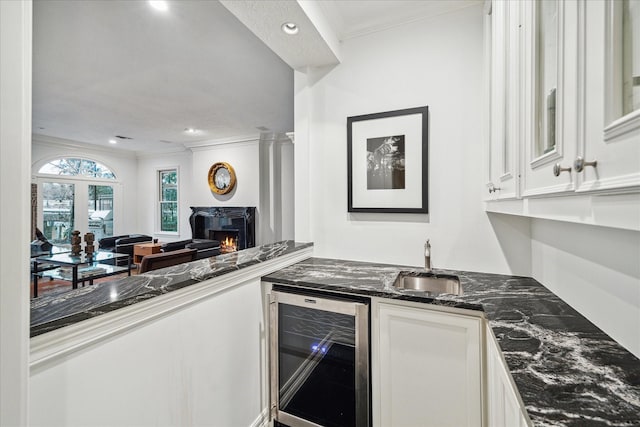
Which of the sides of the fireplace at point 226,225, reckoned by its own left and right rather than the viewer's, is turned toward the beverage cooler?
front

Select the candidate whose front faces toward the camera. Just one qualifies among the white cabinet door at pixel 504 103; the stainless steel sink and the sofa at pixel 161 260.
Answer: the stainless steel sink

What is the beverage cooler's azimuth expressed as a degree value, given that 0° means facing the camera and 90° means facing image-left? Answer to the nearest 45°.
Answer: approximately 45°

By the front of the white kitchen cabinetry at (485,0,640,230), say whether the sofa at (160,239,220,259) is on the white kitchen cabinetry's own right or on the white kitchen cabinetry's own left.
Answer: on the white kitchen cabinetry's own right

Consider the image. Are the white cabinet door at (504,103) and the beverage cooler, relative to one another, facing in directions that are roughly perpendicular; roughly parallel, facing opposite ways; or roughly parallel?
roughly perpendicular

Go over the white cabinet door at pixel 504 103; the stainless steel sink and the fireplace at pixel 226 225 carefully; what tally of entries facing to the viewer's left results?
1

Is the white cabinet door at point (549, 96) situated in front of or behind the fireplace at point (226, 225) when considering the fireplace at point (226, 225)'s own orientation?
in front

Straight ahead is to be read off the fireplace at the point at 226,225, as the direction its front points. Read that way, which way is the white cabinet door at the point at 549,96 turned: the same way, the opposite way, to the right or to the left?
to the right

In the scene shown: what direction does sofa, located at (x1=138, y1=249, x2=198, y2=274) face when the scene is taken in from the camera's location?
facing away from the viewer and to the left of the viewer

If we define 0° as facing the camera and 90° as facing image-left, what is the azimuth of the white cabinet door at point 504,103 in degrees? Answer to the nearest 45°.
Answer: approximately 90°

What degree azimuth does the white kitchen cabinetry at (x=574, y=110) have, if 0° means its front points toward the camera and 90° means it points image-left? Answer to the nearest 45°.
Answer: approximately 45°

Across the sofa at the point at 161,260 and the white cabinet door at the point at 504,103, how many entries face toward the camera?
0

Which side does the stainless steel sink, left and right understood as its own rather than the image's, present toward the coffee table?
right
